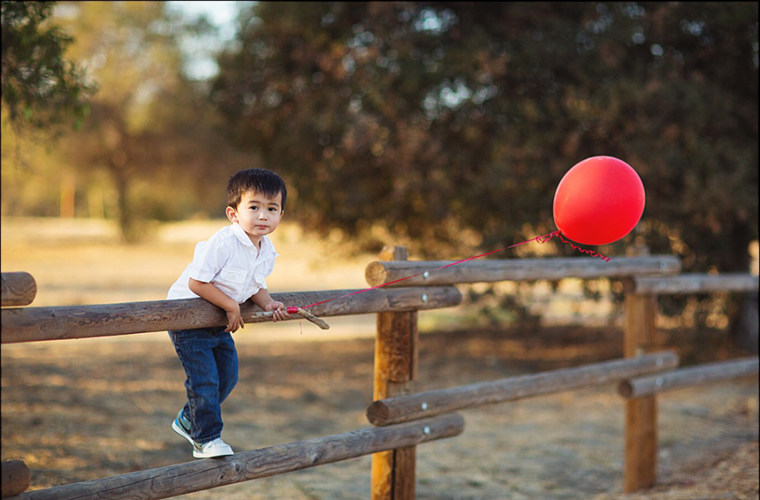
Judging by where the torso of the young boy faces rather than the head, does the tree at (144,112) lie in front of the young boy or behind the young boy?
behind

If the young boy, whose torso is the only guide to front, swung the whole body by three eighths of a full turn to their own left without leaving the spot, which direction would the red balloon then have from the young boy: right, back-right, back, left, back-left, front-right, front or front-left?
right

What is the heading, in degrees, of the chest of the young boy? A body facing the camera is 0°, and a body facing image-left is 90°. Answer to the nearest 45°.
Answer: approximately 315°
